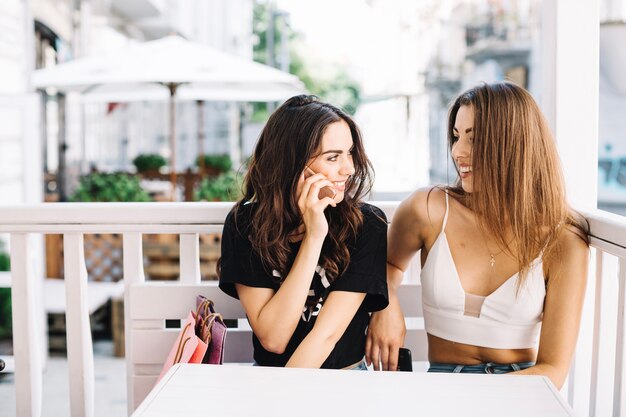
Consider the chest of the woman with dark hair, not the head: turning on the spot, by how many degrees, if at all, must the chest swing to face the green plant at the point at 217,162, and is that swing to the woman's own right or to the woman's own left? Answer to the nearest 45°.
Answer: approximately 180°

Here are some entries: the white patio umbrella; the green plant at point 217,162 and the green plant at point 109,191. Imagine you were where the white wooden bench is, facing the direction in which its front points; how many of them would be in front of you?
0

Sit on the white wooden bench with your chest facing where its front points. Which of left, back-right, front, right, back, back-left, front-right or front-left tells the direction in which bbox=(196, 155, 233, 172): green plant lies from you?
back

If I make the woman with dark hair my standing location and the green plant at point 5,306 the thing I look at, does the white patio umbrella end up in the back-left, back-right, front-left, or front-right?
front-right

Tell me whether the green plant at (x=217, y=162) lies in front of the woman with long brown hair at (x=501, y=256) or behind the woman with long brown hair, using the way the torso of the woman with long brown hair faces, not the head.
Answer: behind

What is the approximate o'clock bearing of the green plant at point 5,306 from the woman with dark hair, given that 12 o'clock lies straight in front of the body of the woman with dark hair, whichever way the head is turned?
The green plant is roughly at 5 o'clock from the woman with dark hair.

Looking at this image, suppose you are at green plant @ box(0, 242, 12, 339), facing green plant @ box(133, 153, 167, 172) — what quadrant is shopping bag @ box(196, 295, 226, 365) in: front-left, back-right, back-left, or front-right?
back-right

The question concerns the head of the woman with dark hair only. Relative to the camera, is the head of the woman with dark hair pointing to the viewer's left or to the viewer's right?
to the viewer's right

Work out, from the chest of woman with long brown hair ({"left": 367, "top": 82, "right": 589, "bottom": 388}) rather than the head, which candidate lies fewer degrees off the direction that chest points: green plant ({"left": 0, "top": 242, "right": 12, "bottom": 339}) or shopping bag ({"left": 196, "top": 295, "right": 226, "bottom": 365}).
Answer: the shopping bag

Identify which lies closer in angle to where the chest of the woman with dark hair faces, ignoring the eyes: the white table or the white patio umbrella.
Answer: the white table

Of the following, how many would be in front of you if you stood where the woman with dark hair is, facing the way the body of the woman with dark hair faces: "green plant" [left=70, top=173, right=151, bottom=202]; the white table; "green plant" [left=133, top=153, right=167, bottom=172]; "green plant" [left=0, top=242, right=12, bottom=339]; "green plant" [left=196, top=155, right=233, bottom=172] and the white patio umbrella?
1

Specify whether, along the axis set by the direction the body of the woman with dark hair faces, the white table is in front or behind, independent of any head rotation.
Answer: in front

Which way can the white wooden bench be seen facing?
toward the camera

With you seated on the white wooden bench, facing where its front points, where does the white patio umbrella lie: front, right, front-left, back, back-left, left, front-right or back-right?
back

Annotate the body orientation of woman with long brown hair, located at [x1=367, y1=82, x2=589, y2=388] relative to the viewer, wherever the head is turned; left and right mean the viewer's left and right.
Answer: facing the viewer

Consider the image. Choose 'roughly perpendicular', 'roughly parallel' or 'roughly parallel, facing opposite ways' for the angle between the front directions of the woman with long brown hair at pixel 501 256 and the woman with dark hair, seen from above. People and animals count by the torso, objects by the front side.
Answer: roughly parallel
